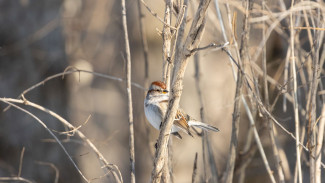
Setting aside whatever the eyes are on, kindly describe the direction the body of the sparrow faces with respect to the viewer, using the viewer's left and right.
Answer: facing the viewer and to the left of the viewer
